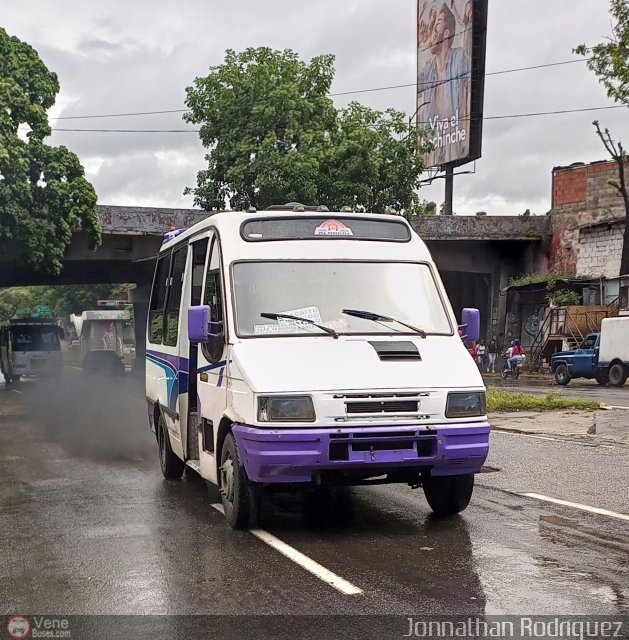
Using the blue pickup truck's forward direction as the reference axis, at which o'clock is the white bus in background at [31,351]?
The white bus in background is roughly at 12 o'clock from the blue pickup truck.

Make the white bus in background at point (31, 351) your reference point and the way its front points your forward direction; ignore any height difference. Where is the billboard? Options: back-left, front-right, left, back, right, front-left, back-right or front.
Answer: left

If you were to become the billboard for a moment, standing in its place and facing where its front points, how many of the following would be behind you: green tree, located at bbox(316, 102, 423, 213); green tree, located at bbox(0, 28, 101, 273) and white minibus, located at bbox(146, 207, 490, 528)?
0

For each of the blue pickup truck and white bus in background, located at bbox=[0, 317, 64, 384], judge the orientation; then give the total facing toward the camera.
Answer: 1

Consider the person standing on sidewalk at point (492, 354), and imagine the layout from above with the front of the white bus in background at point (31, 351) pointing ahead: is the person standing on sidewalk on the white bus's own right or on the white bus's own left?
on the white bus's own left

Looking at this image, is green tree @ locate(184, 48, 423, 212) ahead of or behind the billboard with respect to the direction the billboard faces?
ahead

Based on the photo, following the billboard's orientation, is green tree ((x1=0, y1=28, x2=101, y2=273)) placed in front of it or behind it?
in front

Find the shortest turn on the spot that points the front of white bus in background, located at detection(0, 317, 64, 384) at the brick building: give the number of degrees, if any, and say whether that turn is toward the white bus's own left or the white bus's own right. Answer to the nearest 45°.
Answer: approximately 90° to the white bus's own left

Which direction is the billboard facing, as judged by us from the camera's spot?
facing the viewer and to the left of the viewer

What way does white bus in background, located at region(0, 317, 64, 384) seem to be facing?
toward the camera

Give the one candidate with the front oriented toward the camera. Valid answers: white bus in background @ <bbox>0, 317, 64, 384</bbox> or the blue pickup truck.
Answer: the white bus in background

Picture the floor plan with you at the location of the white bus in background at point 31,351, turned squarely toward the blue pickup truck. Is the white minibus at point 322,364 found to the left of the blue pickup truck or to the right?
right

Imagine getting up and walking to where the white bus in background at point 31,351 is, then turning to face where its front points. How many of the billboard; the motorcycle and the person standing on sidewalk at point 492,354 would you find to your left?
3

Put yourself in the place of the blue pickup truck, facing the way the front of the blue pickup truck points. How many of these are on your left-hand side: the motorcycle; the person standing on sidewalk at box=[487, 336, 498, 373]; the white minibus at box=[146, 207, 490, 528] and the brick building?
1

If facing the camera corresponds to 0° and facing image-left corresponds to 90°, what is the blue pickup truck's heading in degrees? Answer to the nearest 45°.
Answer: approximately 90°
